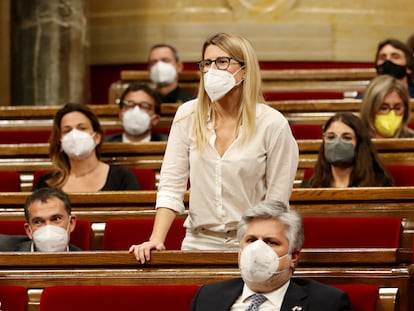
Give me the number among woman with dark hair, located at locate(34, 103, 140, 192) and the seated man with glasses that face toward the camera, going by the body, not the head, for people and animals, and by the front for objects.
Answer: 2

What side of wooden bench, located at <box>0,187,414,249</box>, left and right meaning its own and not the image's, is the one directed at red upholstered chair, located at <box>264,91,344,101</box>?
back

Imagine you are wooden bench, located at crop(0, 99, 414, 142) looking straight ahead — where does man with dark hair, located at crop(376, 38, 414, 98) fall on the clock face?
The man with dark hair is roughly at 9 o'clock from the wooden bench.

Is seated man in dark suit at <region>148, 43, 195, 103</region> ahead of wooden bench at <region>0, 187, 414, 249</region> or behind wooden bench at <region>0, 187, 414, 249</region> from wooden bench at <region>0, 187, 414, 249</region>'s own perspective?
behind

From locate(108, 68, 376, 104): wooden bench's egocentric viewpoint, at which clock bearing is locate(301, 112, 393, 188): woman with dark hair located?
The woman with dark hair is roughly at 12 o'clock from the wooden bench.

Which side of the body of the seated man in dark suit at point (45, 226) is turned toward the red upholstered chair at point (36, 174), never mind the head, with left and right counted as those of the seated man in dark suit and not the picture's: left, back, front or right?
back

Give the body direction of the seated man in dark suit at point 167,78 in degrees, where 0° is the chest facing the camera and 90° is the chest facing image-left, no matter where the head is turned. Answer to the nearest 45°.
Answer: approximately 45°

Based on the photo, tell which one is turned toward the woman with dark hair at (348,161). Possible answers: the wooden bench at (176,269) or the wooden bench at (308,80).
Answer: the wooden bench at (308,80)

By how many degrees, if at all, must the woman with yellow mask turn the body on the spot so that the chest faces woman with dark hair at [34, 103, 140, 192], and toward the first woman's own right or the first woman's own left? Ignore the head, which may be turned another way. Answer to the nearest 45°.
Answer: approximately 90° to the first woman's own right
